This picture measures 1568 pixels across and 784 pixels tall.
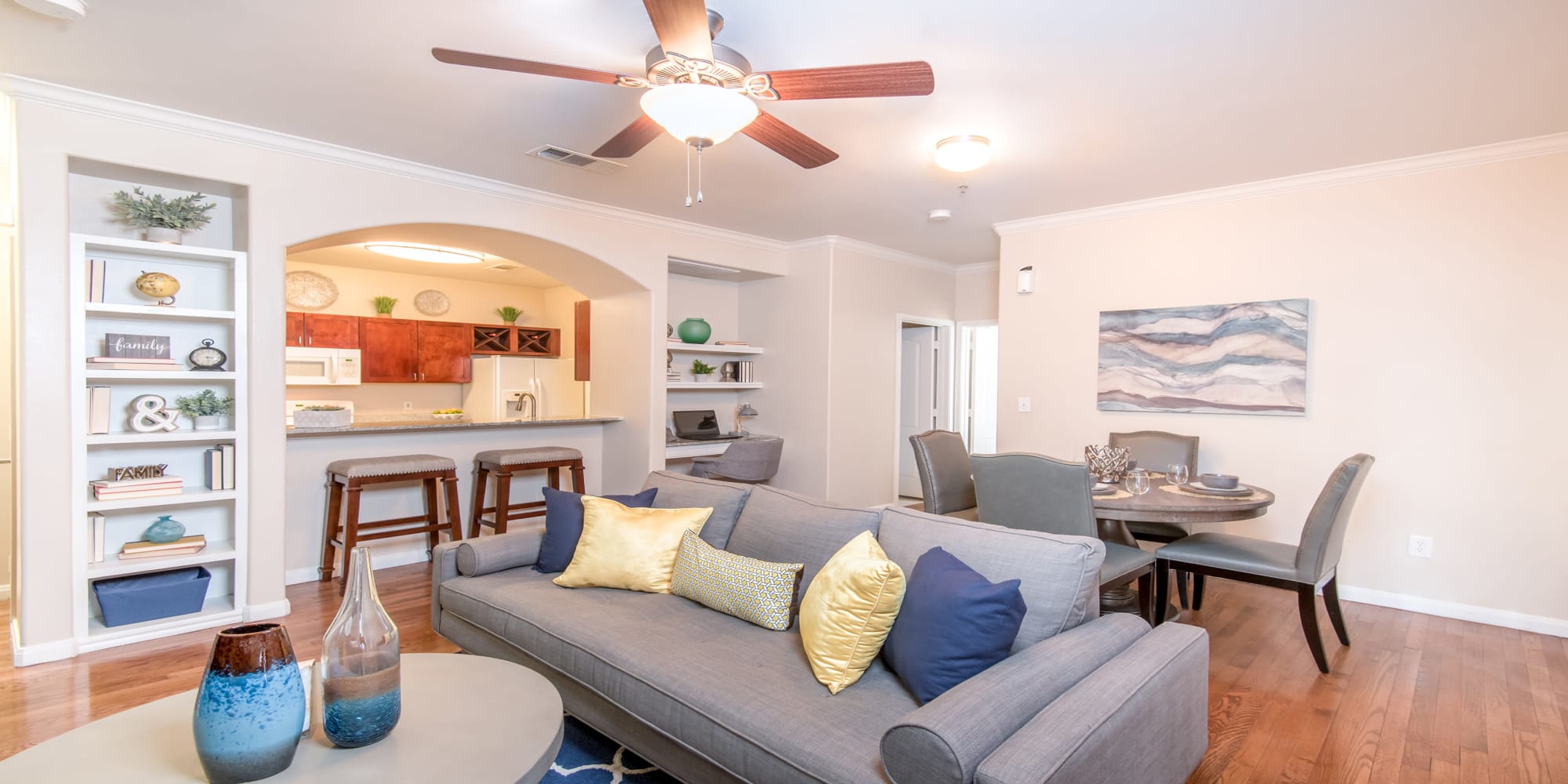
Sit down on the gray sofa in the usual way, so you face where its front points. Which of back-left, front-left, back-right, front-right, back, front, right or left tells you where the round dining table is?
back

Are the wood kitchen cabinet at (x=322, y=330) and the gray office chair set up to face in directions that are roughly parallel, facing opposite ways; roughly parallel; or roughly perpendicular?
roughly parallel, facing opposite ways

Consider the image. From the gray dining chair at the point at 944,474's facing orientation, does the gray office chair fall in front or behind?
behind

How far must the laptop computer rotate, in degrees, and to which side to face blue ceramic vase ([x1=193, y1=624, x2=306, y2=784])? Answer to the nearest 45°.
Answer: approximately 45° to its right

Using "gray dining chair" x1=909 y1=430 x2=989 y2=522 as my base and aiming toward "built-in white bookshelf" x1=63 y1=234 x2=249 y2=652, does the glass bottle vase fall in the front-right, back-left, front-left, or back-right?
front-left

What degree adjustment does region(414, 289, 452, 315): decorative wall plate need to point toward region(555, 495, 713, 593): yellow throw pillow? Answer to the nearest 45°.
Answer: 0° — it already faces it

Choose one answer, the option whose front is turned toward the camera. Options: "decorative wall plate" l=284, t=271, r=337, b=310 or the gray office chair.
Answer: the decorative wall plate

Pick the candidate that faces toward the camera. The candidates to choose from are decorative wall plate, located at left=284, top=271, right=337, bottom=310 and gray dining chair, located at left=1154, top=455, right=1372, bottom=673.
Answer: the decorative wall plate

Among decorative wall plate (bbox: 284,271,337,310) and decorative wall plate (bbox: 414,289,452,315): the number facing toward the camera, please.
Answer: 2

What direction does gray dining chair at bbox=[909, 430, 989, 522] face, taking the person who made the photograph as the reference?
facing the viewer and to the right of the viewer

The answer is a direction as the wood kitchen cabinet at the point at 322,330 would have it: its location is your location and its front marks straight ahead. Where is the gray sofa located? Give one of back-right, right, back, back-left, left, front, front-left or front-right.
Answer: front

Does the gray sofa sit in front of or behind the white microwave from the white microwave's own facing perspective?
in front

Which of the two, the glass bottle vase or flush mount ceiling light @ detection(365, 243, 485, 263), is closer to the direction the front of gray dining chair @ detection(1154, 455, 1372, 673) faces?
the flush mount ceiling light

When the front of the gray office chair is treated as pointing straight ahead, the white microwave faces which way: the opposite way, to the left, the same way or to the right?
the opposite way

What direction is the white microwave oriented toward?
toward the camera

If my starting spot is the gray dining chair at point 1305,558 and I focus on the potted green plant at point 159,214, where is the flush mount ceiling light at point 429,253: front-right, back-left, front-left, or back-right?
front-right

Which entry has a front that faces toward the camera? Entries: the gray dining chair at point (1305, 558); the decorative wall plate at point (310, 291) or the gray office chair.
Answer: the decorative wall plate

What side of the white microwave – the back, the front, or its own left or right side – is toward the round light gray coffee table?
front

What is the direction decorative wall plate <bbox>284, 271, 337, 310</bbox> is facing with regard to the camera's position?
facing the viewer
